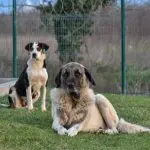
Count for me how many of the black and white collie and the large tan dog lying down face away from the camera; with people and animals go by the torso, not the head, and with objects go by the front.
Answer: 0

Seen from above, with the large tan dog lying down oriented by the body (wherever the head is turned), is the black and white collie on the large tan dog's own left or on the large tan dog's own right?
on the large tan dog's own right

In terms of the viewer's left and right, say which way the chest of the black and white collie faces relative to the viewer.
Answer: facing the viewer and to the right of the viewer

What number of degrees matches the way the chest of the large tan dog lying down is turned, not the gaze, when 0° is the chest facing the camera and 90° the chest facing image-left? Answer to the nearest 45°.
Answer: approximately 45°

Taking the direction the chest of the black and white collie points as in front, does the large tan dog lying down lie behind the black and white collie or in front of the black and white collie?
in front
